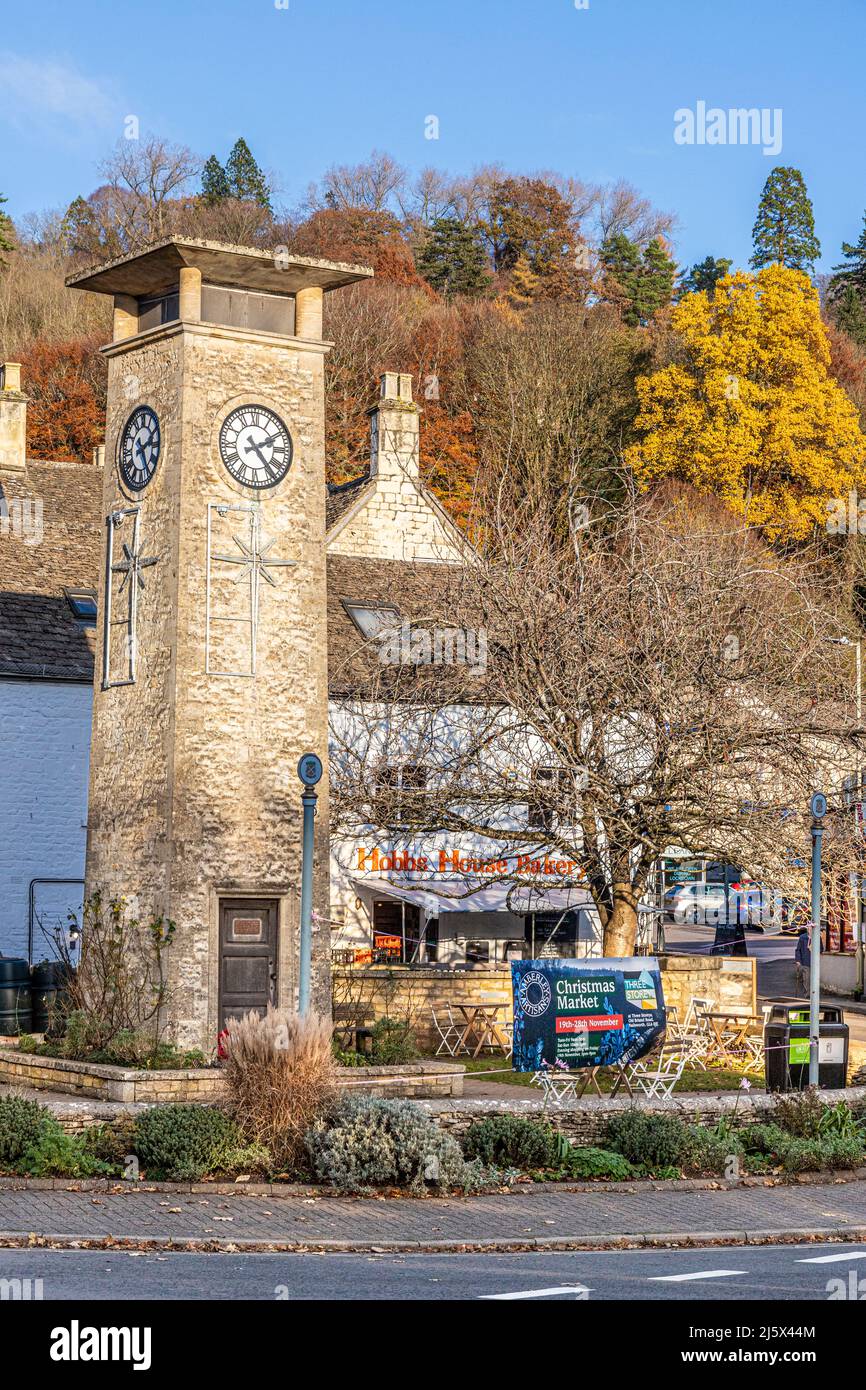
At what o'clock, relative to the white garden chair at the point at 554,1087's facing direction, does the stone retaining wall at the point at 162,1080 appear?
The stone retaining wall is roughly at 6 o'clock from the white garden chair.

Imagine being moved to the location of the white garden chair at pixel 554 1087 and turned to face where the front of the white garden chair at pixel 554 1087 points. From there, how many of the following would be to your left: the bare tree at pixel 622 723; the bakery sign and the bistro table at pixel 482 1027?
3

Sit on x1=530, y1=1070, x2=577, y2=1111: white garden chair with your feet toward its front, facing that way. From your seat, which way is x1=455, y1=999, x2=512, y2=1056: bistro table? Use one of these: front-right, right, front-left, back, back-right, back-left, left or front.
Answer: left

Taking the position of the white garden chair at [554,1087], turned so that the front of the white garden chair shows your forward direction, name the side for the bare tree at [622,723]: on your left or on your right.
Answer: on your left

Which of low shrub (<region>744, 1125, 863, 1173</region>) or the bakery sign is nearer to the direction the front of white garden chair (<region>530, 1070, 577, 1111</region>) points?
the low shrub

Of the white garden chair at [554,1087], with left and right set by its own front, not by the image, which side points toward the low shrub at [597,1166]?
right

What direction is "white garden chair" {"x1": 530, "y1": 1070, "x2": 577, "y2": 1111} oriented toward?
to the viewer's right

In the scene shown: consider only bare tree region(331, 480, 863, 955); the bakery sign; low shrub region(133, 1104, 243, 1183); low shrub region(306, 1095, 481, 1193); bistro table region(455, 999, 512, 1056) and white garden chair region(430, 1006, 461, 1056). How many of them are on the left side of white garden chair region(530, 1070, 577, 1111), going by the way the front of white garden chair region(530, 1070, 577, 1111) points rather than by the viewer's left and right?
4

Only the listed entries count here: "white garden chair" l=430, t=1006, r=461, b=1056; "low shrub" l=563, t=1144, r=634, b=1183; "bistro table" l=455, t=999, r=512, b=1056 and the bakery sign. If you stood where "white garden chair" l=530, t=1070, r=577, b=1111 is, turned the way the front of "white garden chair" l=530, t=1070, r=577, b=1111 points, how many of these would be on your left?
3

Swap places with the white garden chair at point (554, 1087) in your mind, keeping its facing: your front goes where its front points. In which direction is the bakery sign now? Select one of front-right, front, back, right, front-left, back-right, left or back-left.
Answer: left
